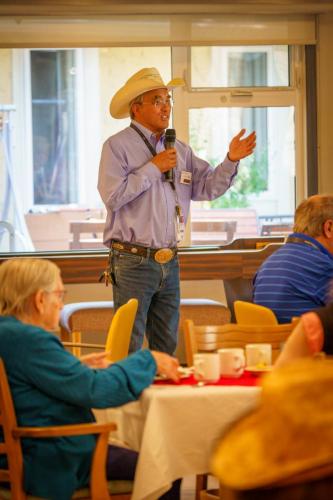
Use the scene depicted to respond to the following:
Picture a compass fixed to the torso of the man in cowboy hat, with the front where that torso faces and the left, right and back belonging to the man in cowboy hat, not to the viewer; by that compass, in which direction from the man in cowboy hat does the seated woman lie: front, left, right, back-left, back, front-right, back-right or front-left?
front-right

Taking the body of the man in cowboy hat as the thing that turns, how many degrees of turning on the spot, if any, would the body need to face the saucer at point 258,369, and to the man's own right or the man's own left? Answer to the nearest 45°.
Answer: approximately 45° to the man's own right

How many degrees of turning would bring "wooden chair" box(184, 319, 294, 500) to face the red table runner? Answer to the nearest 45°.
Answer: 0° — it already faces it

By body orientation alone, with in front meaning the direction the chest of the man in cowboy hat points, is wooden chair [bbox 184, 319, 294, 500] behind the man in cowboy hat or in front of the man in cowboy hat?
in front

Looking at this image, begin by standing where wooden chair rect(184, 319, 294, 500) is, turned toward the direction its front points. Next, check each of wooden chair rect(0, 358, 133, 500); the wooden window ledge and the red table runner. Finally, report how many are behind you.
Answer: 1

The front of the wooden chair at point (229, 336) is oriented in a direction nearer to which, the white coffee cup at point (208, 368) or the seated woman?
the white coffee cup

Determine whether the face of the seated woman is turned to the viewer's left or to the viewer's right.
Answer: to the viewer's right

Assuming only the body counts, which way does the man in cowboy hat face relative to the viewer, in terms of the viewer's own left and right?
facing the viewer and to the right of the viewer

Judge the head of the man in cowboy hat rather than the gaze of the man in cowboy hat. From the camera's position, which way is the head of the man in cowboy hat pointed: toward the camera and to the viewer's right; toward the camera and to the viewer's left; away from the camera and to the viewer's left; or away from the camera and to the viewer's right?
toward the camera and to the viewer's right
